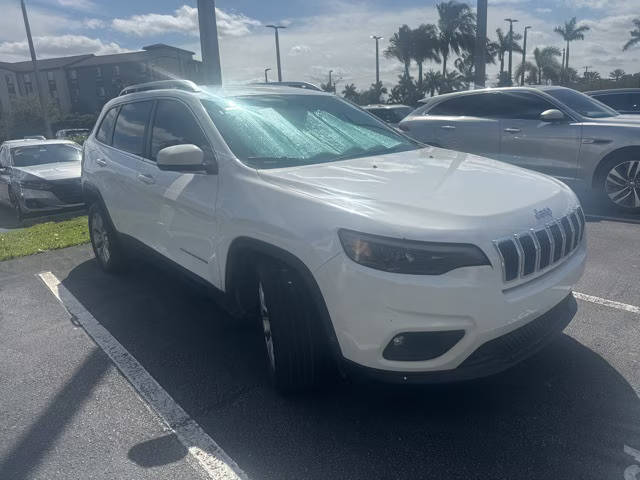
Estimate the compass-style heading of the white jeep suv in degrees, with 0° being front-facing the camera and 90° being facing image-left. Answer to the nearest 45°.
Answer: approximately 315°

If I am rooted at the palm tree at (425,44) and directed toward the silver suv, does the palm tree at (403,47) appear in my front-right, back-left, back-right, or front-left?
back-right

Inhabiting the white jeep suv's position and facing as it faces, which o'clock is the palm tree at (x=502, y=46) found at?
The palm tree is roughly at 8 o'clock from the white jeep suv.

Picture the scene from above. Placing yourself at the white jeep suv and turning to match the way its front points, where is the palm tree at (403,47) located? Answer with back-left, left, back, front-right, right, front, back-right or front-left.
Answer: back-left

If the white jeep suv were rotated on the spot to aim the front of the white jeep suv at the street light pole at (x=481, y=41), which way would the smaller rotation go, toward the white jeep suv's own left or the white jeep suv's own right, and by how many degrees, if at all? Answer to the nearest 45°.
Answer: approximately 135° to the white jeep suv's own left

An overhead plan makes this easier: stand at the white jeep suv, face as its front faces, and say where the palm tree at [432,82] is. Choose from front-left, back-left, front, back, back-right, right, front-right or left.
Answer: back-left

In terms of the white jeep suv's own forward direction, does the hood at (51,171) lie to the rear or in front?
to the rear

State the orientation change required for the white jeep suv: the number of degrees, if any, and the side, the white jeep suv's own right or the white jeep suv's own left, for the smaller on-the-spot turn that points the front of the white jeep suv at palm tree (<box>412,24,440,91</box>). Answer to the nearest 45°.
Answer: approximately 135° to the white jeep suv's own left

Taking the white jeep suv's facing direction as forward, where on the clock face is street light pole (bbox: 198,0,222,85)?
The street light pole is roughly at 7 o'clock from the white jeep suv.
